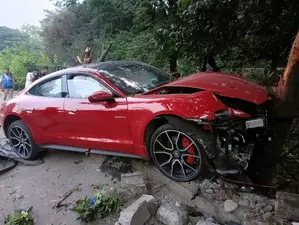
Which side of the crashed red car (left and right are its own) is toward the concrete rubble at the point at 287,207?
front

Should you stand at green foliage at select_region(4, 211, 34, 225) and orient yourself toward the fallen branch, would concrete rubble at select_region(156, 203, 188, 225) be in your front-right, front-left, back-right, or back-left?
front-right

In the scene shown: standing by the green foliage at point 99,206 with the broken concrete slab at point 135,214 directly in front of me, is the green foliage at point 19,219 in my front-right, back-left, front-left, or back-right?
back-right

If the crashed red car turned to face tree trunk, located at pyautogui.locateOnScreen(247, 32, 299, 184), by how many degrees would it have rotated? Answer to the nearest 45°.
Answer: approximately 45° to its left
